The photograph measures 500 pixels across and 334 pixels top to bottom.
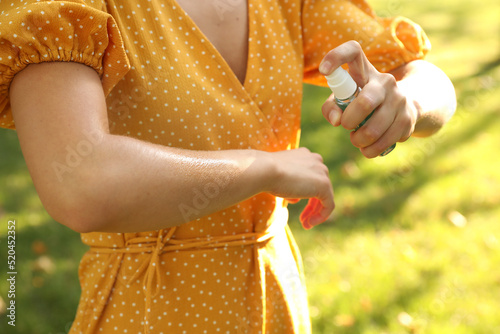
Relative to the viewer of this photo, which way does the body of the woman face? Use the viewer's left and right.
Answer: facing the viewer and to the right of the viewer
